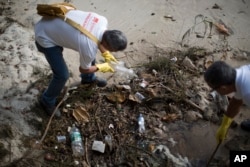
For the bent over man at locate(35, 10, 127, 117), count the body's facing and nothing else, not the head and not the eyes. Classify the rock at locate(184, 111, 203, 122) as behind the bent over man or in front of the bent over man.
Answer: in front

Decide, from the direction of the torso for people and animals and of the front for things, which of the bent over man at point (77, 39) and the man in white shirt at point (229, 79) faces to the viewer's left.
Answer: the man in white shirt

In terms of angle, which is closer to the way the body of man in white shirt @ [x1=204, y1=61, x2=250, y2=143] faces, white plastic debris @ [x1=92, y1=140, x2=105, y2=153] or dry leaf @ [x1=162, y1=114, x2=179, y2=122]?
the white plastic debris

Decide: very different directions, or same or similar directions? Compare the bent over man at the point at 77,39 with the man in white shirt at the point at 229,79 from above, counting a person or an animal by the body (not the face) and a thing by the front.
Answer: very different directions

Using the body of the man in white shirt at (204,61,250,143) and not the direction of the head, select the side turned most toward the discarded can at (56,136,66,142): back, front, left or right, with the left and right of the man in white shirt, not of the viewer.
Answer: front

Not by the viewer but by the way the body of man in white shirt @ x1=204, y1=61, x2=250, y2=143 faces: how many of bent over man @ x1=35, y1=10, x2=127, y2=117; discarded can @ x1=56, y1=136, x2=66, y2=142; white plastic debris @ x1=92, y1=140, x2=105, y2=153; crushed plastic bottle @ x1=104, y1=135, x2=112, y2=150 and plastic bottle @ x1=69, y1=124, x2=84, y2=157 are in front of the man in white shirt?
5

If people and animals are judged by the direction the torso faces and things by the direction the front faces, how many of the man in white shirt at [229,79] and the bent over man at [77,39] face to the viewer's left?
1

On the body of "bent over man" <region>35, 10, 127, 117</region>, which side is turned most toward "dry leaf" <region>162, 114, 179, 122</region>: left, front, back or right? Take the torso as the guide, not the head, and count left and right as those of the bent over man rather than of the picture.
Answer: front

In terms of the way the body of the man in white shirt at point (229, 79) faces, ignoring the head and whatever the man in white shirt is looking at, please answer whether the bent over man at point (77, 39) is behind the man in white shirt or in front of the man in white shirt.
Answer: in front

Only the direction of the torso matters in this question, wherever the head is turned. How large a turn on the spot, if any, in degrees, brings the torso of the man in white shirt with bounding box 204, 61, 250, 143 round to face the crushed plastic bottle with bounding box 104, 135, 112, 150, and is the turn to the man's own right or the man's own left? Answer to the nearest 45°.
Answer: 0° — they already face it

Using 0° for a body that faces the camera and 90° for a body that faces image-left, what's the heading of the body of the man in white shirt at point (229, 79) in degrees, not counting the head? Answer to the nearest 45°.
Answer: approximately 90°

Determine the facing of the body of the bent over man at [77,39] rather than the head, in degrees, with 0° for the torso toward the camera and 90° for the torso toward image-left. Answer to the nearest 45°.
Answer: approximately 270°
